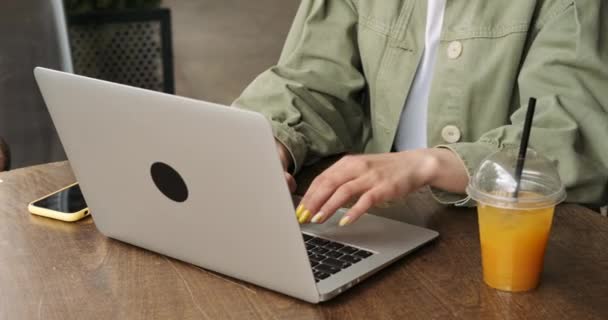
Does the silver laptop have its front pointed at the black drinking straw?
no

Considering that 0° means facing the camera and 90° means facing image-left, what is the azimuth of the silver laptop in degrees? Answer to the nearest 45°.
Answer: approximately 225°
